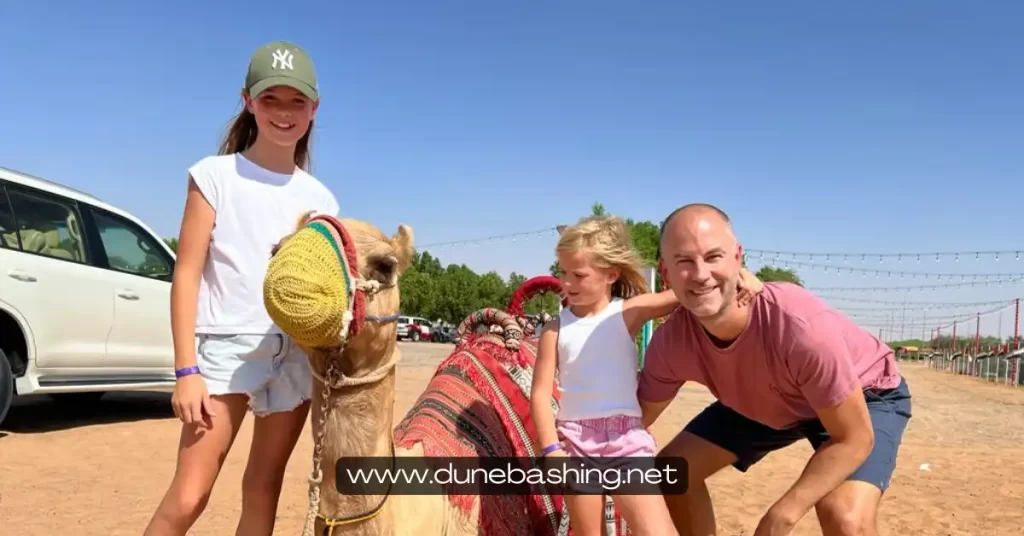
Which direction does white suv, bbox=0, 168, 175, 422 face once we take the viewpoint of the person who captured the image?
facing away from the viewer and to the right of the viewer

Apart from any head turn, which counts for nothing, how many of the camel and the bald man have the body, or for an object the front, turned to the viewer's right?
0

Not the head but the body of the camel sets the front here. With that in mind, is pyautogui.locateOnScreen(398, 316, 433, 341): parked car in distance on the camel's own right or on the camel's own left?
on the camel's own right

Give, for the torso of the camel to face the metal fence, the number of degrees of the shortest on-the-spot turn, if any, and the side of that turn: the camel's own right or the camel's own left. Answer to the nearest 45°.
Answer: approximately 180°
